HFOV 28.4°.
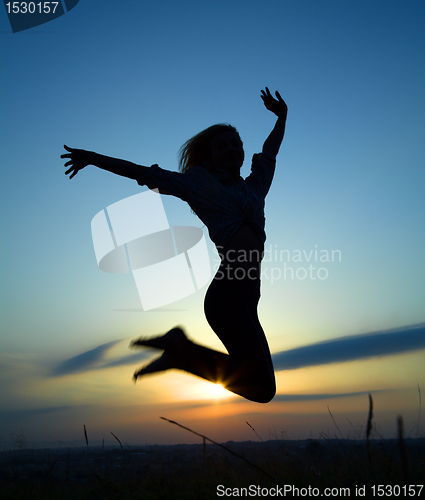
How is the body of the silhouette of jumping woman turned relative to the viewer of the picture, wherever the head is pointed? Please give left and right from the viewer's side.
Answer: facing the viewer and to the right of the viewer
